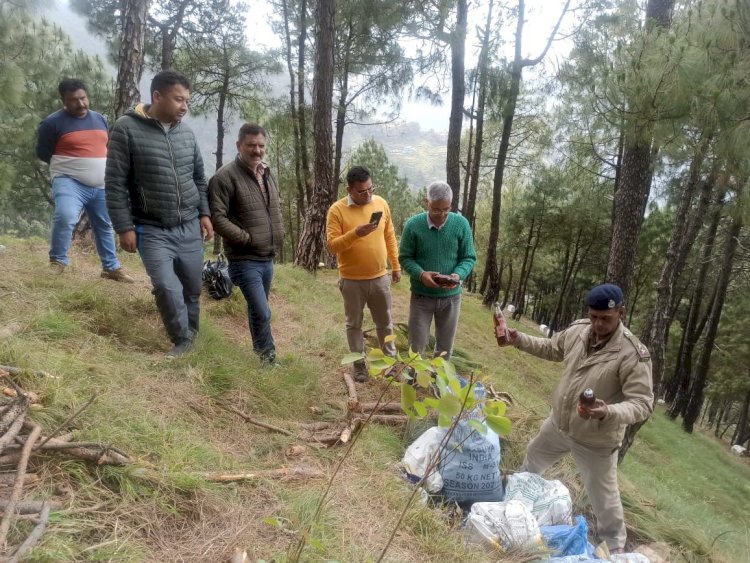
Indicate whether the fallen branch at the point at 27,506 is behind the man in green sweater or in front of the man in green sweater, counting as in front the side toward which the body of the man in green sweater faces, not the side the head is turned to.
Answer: in front

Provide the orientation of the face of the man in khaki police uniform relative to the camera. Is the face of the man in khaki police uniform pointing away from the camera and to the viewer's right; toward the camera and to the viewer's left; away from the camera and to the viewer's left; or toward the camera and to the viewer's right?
toward the camera and to the viewer's left

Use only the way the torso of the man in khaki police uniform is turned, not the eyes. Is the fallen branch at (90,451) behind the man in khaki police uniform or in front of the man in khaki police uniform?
in front

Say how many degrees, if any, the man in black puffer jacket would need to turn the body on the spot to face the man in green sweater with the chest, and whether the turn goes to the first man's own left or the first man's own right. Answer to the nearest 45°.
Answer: approximately 45° to the first man's own left

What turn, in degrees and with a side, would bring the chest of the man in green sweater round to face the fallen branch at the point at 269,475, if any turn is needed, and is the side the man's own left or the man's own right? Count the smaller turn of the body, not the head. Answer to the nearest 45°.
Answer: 0° — they already face it

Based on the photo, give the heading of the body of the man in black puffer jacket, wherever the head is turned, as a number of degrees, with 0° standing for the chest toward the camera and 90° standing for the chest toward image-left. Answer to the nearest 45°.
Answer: approximately 315°

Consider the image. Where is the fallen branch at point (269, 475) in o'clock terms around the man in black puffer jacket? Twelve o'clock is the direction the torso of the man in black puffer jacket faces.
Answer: The fallen branch is roughly at 1 o'clock from the man in black puffer jacket.

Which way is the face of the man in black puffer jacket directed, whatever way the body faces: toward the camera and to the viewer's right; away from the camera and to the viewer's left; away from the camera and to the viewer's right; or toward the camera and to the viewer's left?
toward the camera and to the viewer's right

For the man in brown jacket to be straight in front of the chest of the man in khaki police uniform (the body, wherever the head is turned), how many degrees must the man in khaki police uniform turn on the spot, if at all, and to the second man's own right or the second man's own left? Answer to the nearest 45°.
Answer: approximately 45° to the second man's own right

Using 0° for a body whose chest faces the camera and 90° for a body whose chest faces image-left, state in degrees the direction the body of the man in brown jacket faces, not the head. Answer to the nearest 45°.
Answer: approximately 315°

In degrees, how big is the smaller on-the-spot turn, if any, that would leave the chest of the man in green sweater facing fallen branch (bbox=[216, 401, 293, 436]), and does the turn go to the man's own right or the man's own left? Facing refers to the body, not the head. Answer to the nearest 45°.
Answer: approximately 45° to the man's own right

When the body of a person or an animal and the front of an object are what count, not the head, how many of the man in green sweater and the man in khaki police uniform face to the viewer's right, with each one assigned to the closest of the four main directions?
0
